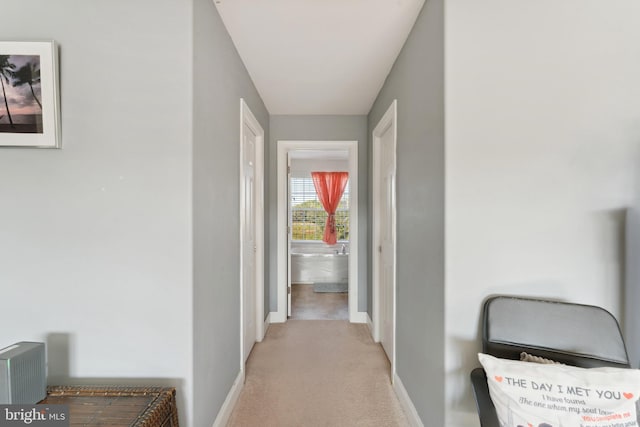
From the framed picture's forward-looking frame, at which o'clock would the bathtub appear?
The bathtub is roughly at 8 o'clock from the framed picture.

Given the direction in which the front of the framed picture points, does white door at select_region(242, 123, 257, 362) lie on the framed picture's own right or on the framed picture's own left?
on the framed picture's own left

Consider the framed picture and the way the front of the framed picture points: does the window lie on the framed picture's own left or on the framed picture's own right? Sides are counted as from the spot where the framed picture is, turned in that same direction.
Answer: on the framed picture's own left

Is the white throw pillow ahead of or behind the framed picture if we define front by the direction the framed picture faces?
ahead

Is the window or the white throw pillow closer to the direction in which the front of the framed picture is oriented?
the white throw pillow

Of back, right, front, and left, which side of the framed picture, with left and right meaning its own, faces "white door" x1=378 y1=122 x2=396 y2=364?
left
